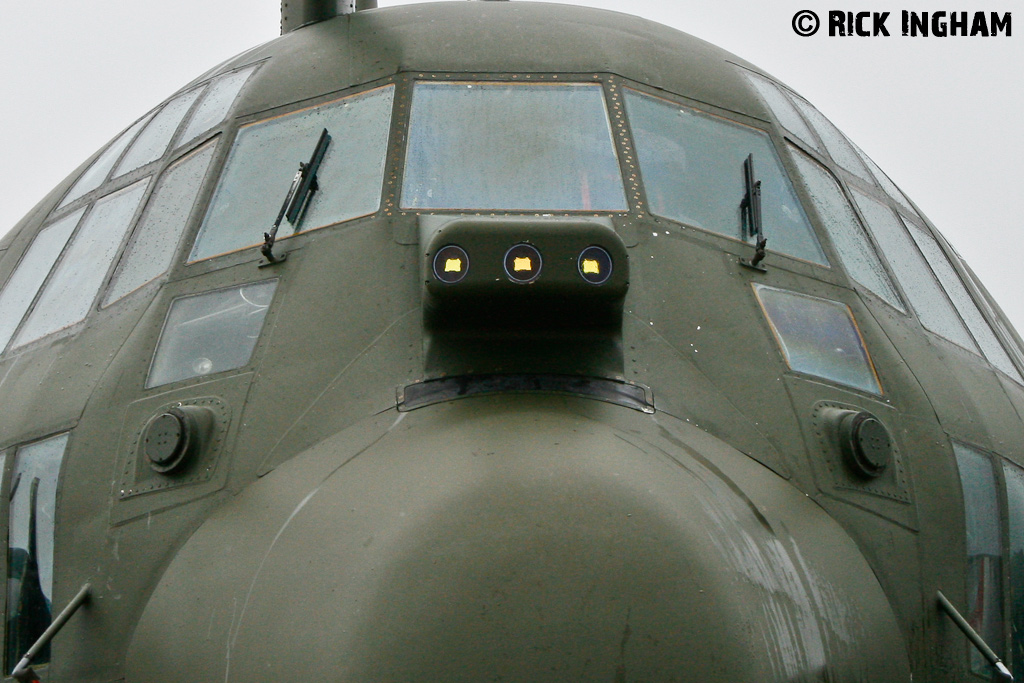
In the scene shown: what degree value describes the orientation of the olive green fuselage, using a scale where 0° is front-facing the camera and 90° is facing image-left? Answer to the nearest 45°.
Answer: approximately 0°
